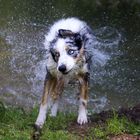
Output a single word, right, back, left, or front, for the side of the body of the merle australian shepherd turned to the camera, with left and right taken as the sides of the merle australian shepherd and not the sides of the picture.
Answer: front
